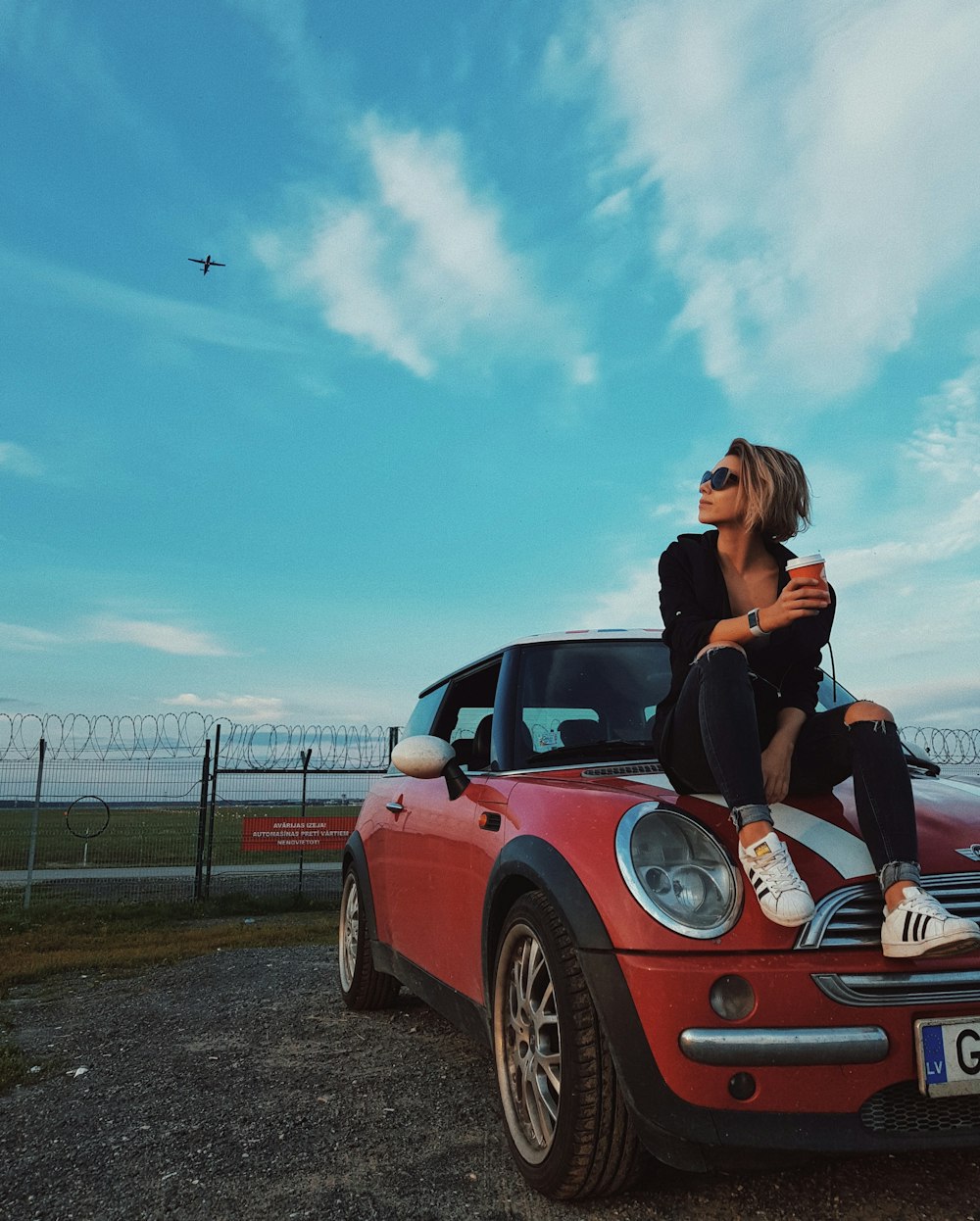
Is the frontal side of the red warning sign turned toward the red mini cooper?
yes

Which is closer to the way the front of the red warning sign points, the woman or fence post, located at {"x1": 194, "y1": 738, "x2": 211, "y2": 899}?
the woman

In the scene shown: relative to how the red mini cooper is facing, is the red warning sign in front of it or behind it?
behind

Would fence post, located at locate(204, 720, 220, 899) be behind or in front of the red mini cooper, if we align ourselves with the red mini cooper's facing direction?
behind

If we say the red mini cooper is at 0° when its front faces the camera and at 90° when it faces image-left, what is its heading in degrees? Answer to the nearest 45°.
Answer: approximately 315°

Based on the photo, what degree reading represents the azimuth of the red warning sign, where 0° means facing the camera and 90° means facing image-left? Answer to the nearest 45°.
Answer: approximately 0°

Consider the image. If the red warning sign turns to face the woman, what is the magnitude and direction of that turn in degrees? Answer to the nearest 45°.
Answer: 0° — it already faces them

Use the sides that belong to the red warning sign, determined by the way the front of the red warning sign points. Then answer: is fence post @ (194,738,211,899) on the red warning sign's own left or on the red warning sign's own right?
on the red warning sign's own right

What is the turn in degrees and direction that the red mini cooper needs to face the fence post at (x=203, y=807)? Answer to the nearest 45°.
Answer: approximately 180°
